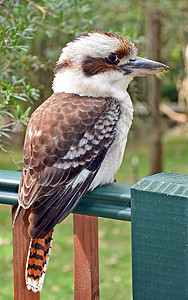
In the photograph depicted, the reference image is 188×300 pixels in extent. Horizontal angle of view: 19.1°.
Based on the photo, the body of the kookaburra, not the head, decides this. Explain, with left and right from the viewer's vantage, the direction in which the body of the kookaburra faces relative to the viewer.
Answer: facing away from the viewer and to the right of the viewer

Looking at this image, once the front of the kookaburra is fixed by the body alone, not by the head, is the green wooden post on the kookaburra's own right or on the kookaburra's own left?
on the kookaburra's own right
